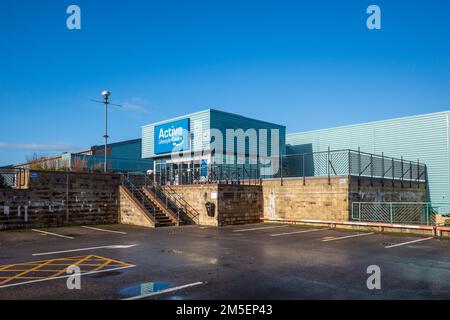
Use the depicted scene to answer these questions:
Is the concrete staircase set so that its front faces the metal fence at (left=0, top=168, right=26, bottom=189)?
no

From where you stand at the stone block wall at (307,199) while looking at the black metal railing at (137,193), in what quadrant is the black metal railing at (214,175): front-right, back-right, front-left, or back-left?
front-right

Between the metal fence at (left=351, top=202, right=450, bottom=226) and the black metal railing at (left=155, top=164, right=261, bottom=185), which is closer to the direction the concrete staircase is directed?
the metal fence

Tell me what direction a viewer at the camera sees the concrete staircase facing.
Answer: facing the viewer and to the right of the viewer

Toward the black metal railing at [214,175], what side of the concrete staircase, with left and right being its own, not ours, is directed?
left

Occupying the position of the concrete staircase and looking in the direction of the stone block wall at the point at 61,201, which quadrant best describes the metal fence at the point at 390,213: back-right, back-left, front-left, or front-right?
back-left
